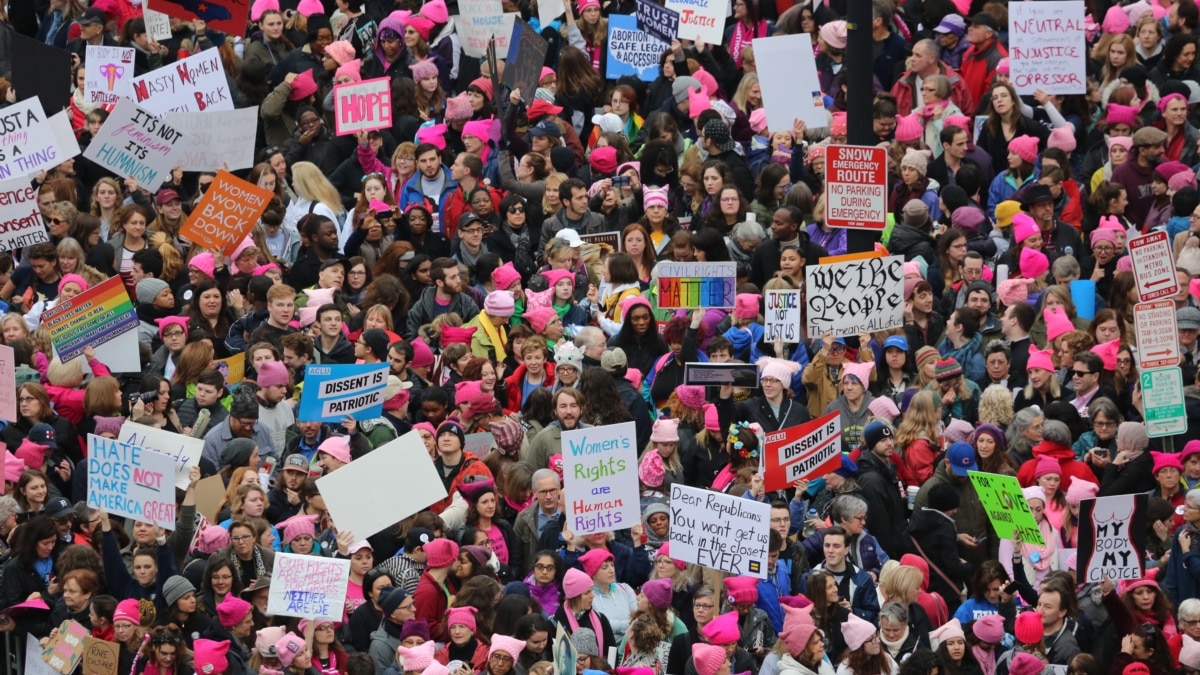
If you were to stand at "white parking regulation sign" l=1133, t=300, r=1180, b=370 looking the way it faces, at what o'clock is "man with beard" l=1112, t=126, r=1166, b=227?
The man with beard is roughly at 6 o'clock from the white parking regulation sign.

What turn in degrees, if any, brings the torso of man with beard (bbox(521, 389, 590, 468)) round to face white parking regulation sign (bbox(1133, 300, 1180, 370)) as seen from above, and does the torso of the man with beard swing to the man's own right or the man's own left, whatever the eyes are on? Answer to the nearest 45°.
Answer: approximately 90° to the man's own left

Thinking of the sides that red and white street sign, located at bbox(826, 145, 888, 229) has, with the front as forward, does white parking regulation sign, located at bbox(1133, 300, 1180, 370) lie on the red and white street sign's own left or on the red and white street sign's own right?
on the red and white street sign's own left

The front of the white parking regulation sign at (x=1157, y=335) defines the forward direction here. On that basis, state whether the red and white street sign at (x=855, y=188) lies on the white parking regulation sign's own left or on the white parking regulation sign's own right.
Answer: on the white parking regulation sign's own right

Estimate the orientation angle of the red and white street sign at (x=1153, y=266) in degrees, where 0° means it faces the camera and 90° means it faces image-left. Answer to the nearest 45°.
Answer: approximately 0°
